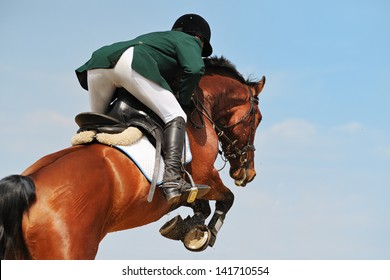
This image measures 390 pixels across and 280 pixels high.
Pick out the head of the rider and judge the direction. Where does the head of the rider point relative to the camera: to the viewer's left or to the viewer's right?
to the viewer's right

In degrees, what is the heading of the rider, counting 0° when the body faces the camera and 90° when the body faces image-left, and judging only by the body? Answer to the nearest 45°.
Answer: approximately 225°

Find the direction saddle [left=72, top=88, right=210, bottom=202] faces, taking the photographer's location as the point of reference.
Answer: facing away from the viewer and to the right of the viewer
